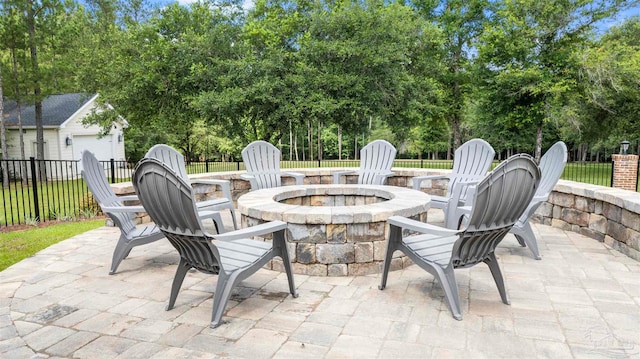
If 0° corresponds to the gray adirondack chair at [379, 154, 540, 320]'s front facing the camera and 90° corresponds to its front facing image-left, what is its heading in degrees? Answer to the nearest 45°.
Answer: approximately 135°

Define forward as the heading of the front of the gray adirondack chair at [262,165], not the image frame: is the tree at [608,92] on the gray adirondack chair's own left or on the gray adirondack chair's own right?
on the gray adirondack chair's own left

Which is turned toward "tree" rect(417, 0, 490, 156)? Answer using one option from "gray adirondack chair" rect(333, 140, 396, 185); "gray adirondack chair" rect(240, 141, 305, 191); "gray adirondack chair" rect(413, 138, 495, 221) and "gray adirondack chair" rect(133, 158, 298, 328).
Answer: "gray adirondack chair" rect(133, 158, 298, 328)

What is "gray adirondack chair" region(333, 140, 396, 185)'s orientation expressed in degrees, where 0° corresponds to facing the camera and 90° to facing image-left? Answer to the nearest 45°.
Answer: approximately 45°

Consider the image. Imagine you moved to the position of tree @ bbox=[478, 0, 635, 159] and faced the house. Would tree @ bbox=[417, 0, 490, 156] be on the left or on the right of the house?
right

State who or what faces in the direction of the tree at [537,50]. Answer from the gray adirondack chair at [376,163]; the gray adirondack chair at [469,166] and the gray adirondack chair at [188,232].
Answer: the gray adirondack chair at [188,232]

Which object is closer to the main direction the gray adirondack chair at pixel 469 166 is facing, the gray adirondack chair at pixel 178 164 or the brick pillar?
the gray adirondack chair

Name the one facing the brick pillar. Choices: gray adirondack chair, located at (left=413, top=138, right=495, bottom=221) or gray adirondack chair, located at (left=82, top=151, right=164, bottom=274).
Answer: gray adirondack chair, located at (left=82, top=151, right=164, bottom=274)

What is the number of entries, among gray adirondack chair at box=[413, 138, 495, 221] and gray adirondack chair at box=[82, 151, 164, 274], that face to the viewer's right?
1

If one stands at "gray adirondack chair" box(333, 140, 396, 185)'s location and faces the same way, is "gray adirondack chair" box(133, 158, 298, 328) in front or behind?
in front

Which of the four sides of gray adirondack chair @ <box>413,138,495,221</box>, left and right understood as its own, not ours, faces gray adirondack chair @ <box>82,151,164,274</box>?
front

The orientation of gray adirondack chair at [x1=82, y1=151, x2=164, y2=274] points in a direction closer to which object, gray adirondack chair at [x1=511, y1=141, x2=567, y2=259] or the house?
the gray adirondack chair

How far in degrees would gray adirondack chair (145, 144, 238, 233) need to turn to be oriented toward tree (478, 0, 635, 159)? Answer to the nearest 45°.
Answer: approximately 90° to its left

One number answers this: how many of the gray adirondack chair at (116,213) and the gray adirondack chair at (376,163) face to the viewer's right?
1

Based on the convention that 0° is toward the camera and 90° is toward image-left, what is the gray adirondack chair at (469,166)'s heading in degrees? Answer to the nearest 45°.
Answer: approximately 45°

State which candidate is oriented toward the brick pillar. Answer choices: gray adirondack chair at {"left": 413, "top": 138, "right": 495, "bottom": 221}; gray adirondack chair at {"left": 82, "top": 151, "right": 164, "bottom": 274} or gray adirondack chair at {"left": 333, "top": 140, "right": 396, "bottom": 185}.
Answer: gray adirondack chair at {"left": 82, "top": 151, "right": 164, "bottom": 274}

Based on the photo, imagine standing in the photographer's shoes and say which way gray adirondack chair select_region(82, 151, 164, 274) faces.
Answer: facing to the right of the viewer
